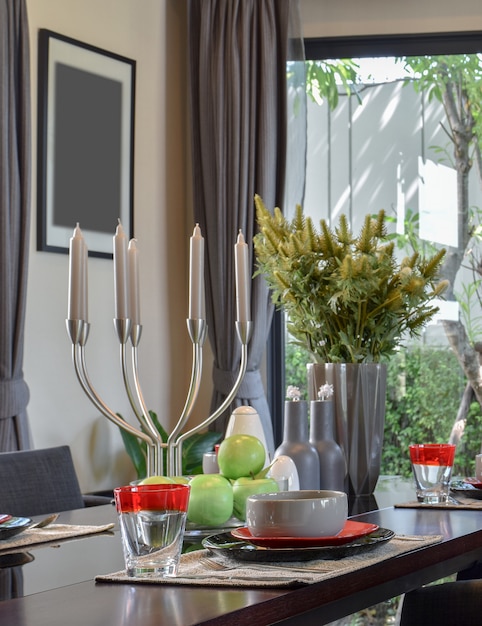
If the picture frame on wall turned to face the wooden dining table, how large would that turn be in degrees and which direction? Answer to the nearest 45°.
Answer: approximately 45° to its right

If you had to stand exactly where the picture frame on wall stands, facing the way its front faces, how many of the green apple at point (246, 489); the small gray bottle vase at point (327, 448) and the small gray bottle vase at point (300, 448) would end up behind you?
0

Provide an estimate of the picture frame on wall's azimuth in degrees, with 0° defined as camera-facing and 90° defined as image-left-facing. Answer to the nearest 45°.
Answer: approximately 315°

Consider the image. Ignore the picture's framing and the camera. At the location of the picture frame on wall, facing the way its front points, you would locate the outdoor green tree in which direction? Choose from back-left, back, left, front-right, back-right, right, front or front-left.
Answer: front-left

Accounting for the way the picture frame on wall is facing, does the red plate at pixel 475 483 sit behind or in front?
in front

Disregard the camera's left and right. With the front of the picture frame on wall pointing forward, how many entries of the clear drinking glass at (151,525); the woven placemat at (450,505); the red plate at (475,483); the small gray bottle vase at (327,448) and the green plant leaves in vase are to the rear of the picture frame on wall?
0

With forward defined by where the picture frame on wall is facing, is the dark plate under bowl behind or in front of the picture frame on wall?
in front

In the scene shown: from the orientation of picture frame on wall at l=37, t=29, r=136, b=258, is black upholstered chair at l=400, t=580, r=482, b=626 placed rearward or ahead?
ahead

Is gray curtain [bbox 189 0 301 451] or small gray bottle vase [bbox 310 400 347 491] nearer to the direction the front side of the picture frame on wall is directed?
the small gray bottle vase

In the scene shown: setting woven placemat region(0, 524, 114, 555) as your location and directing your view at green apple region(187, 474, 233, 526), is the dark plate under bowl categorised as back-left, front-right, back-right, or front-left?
front-right

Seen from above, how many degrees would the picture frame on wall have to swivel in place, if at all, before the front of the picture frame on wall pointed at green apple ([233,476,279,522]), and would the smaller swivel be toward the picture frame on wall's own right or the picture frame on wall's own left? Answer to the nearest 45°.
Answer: approximately 45° to the picture frame on wall's own right

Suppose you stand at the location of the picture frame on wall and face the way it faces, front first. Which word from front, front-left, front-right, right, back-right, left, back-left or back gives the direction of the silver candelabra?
front-right
